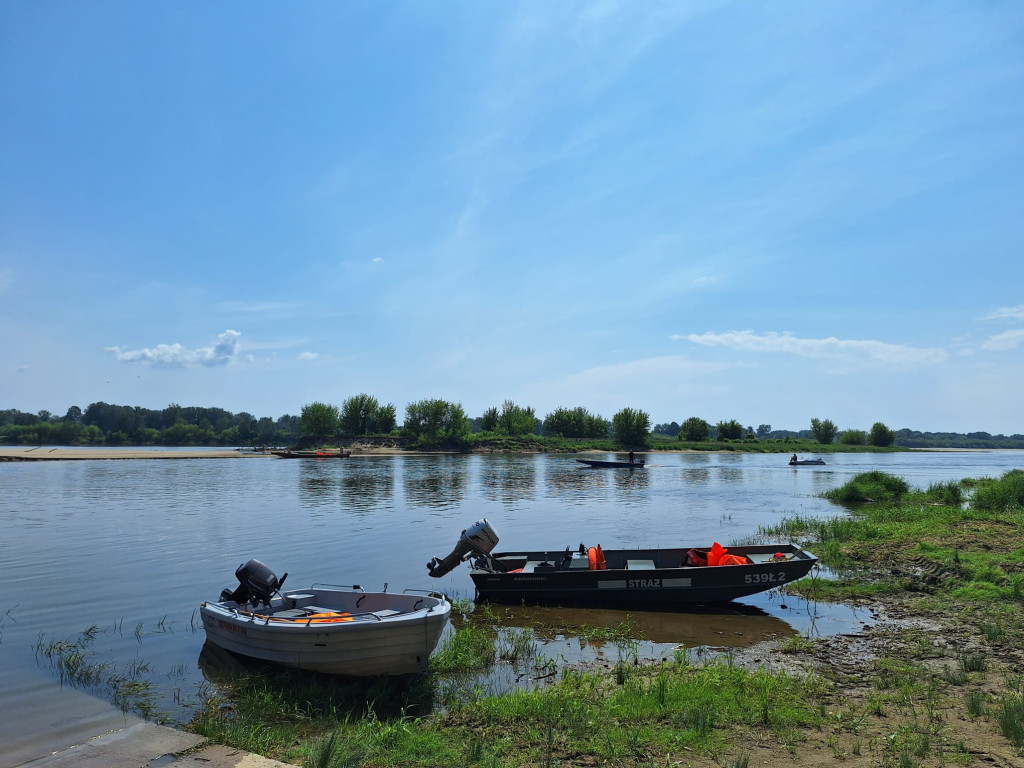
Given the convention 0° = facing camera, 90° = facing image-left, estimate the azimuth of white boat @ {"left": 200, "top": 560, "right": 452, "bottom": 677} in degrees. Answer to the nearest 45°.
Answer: approximately 315°

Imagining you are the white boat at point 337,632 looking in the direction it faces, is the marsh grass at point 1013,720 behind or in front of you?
in front

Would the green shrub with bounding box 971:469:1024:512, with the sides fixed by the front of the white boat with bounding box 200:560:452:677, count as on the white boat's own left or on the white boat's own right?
on the white boat's own left

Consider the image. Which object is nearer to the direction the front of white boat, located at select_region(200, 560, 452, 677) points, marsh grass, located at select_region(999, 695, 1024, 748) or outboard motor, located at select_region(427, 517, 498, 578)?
the marsh grass

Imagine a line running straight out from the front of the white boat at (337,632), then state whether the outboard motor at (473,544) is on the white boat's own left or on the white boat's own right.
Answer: on the white boat's own left

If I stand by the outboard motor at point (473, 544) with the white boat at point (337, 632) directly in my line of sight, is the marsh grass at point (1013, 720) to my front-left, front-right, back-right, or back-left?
front-left

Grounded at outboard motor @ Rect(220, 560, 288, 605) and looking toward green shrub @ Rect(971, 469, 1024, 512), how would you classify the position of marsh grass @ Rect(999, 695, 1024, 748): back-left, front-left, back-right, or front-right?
front-right
